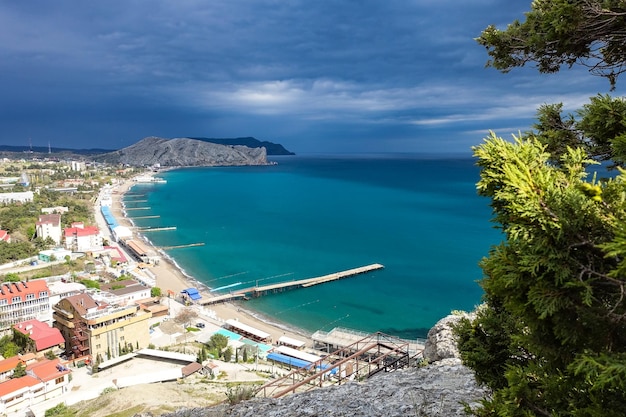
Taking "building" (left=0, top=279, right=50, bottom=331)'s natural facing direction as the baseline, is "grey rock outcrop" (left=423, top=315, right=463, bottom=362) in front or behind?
in front

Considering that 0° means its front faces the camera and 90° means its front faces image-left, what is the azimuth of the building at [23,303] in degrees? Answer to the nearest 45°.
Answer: approximately 315°

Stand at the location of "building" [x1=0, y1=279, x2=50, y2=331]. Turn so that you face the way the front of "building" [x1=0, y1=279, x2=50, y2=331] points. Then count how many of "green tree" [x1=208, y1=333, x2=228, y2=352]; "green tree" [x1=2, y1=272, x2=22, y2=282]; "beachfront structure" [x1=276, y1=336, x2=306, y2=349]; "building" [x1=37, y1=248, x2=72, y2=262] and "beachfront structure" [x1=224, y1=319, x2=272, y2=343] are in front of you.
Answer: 3

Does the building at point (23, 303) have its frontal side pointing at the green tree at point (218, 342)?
yes

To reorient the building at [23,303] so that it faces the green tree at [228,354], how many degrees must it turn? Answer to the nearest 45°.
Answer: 0° — it already faces it

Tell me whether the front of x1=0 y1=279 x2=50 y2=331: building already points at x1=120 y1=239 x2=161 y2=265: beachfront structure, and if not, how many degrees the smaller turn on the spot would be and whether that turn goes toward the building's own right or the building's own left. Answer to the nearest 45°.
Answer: approximately 90° to the building's own left

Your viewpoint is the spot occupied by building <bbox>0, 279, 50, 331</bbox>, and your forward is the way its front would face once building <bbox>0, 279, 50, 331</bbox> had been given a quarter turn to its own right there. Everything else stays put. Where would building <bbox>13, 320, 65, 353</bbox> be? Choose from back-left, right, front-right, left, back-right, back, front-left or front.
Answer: front-left

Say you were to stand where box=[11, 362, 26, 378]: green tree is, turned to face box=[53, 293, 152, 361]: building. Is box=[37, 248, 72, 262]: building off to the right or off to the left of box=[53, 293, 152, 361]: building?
left

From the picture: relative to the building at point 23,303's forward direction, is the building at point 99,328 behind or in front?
in front

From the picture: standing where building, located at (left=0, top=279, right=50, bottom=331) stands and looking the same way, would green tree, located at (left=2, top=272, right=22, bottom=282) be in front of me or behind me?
behind
